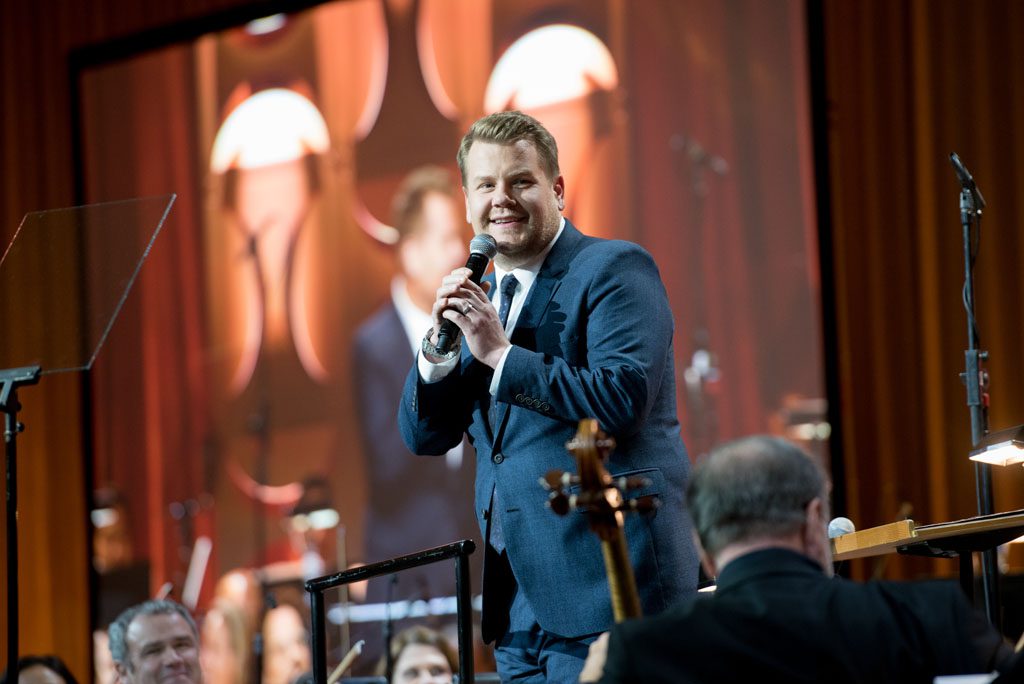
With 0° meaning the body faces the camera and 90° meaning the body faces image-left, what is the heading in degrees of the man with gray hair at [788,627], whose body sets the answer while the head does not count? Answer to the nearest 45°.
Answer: approximately 180°

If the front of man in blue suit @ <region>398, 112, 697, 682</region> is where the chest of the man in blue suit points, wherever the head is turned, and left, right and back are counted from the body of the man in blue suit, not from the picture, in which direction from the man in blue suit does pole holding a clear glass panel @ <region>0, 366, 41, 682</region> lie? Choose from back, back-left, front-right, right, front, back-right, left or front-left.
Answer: front-right

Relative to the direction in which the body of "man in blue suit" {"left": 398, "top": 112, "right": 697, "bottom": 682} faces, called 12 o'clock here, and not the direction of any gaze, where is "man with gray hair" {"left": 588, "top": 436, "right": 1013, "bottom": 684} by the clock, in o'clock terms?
The man with gray hair is roughly at 10 o'clock from the man in blue suit.

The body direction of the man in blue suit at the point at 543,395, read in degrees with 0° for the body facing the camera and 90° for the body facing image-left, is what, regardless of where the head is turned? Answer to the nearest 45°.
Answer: approximately 45°

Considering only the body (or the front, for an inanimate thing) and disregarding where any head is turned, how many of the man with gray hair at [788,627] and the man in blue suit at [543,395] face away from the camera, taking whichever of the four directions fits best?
1

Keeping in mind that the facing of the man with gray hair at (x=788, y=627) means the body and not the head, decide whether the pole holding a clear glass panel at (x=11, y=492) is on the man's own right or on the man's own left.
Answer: on the man's own left

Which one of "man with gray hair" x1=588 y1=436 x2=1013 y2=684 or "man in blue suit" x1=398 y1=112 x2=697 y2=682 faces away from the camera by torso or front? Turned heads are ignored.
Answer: the man with gray hair

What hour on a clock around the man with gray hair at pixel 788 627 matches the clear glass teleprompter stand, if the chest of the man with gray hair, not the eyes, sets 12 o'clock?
The clear glass teleprompter stand is roughly at 10 o'clock from the man with gray hair.
